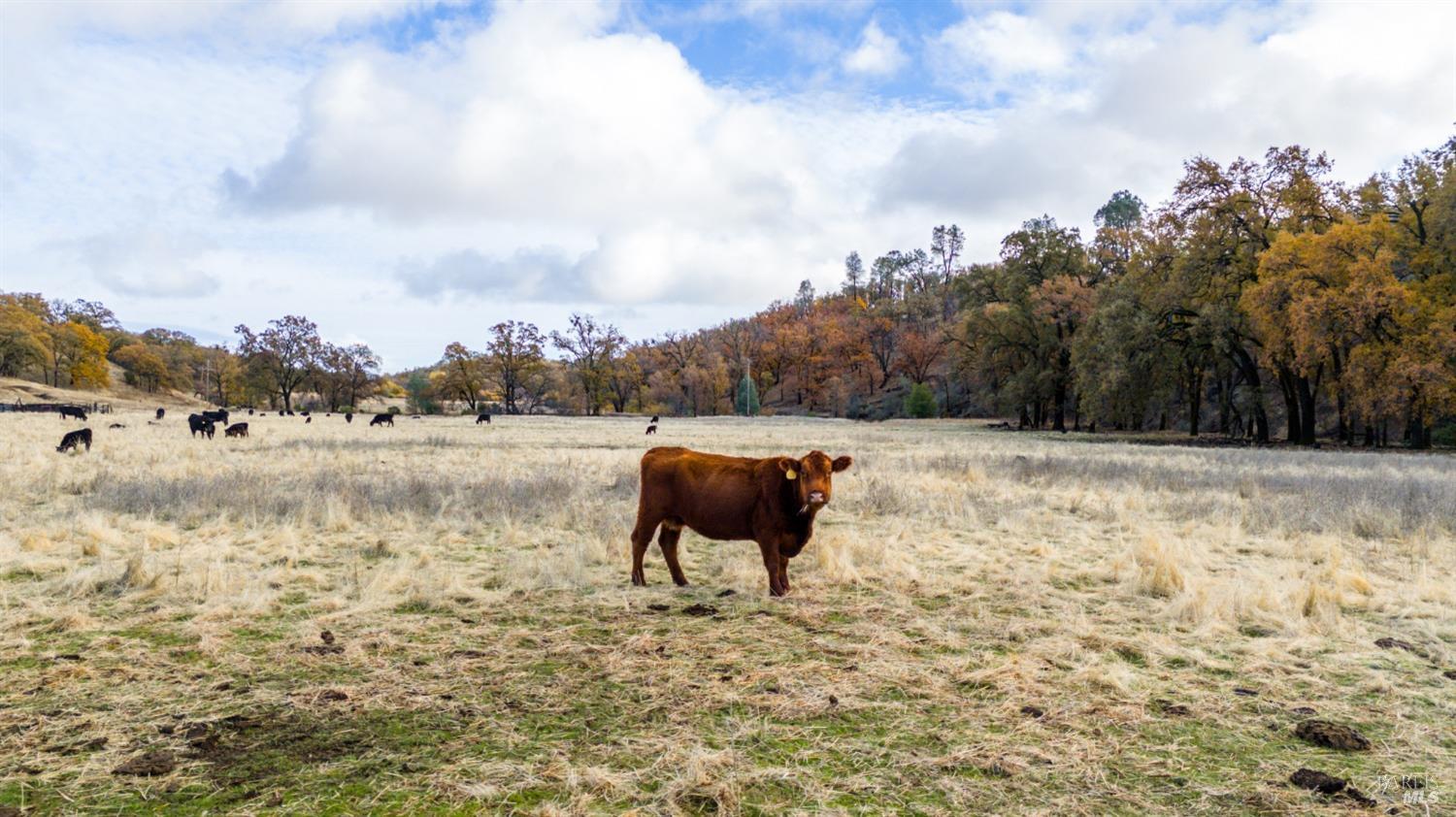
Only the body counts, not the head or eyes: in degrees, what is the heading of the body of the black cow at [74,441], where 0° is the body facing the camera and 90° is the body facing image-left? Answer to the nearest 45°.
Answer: approximately 90°

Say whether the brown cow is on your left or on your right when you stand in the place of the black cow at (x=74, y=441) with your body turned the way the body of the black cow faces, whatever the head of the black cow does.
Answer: on your left

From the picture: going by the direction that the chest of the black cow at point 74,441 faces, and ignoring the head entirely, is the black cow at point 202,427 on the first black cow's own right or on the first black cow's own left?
on the first black cow's own right
